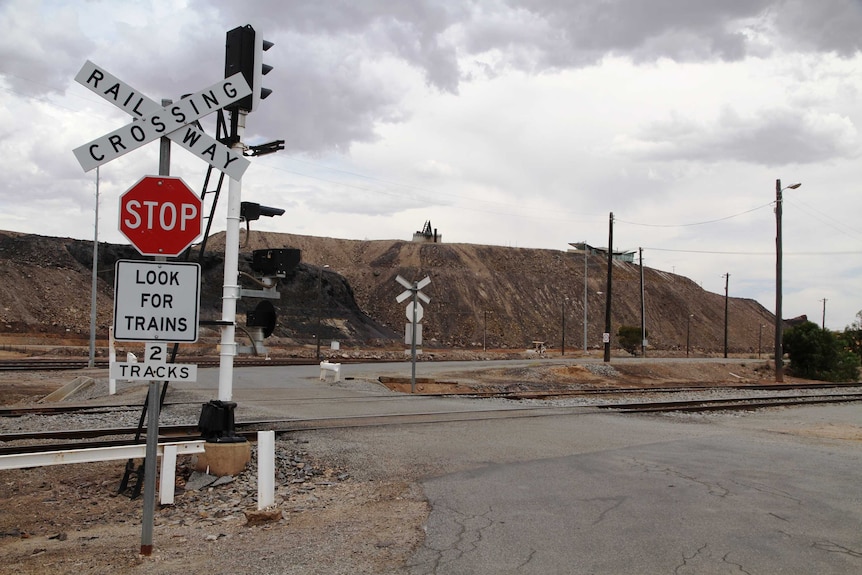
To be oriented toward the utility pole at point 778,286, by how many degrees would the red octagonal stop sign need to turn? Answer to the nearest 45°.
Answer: approximately 135° to its left

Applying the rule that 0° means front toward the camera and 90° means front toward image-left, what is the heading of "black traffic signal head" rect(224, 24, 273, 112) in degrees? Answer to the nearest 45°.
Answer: approximately 225°

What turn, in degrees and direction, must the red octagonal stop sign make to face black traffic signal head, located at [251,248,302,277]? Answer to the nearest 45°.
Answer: approximately 180°
